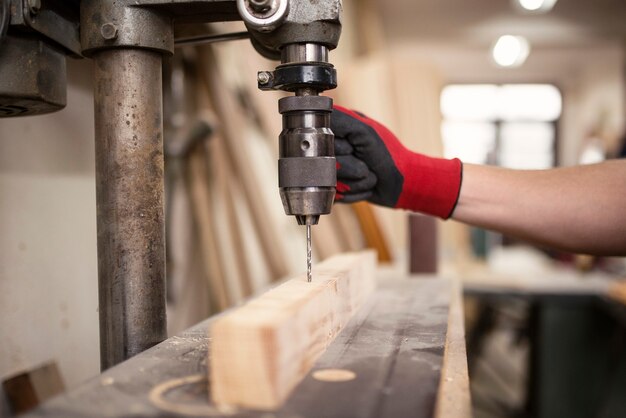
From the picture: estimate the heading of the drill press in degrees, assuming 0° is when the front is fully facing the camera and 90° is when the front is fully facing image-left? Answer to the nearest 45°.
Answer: approximately 270°

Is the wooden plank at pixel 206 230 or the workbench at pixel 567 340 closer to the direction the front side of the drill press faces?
the workbench

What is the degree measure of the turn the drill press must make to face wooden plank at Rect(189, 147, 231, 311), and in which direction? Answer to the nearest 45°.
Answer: approximately 90° to its left

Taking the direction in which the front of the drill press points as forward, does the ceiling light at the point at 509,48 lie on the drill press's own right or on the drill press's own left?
on the drill press's own left

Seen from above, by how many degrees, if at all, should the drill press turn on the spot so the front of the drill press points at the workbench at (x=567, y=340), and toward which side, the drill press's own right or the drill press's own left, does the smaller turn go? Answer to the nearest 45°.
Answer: approximately 45° to the drill press's own left
